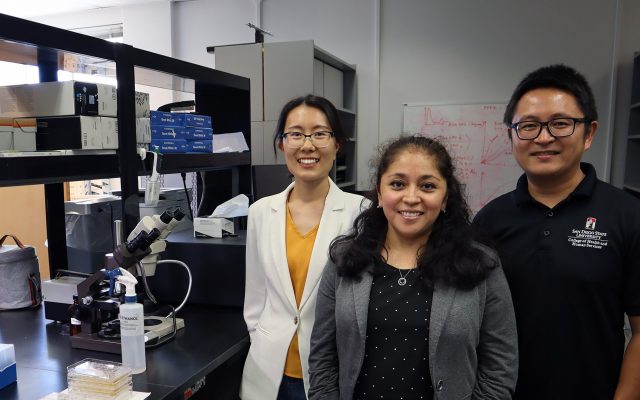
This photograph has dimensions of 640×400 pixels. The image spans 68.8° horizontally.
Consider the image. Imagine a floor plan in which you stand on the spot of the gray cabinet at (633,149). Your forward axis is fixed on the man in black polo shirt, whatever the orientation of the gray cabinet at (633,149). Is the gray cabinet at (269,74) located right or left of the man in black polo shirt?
right

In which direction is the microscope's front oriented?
to the viewer's right

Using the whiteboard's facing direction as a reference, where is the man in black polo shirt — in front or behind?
in front

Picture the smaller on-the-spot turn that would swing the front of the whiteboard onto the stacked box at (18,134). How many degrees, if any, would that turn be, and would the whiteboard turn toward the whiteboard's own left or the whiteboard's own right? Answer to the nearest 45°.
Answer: approximately 45° to the whiteboard's own right

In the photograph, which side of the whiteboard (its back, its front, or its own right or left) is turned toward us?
front

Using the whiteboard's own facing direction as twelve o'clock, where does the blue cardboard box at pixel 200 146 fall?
The blue cardboard box is roughly at 1 o'clock from the whiteboard.

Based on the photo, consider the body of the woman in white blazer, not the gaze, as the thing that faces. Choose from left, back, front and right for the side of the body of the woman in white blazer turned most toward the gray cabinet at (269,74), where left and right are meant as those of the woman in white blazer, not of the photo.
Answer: back

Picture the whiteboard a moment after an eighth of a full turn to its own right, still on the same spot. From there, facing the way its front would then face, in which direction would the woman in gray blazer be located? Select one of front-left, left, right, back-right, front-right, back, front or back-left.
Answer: front-left

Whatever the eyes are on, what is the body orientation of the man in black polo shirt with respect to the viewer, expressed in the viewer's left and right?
facing the viewer
